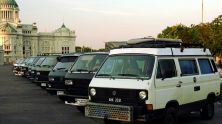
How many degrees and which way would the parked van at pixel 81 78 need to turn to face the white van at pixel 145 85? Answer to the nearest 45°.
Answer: approximately 90° to its left

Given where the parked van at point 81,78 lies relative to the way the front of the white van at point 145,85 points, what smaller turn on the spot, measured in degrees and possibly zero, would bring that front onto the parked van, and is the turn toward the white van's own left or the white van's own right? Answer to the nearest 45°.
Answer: approximately 90° to the white van's own right

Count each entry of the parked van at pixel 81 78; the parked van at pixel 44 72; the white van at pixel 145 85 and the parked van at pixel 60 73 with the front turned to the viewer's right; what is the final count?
0

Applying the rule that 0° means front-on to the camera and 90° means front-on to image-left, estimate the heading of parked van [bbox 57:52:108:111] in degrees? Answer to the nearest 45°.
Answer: approximately 45°

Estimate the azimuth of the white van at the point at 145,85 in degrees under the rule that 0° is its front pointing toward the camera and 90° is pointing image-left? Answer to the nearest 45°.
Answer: approximately 45°

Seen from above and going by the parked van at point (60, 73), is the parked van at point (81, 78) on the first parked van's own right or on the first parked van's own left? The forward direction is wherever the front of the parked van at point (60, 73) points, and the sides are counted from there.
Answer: on the first parked van's own left

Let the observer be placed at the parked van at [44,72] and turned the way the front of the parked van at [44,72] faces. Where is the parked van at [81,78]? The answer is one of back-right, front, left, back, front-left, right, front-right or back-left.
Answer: front-left

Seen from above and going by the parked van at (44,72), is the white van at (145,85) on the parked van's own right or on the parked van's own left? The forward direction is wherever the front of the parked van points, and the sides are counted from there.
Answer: on the parked van's own left

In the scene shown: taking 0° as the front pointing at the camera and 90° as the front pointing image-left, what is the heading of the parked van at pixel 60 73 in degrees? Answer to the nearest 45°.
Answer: approximately 45°

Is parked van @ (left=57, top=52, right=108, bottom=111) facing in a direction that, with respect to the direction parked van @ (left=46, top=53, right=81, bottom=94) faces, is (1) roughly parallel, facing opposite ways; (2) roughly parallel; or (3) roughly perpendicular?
roughly parallel
